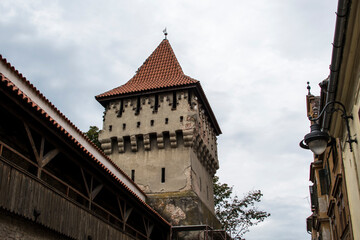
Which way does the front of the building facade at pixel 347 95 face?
to the viewer's left

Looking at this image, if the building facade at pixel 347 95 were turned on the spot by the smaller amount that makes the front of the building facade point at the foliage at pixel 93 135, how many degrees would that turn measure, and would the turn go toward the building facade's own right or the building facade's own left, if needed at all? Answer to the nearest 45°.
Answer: approximately 45° to the building facade's own right

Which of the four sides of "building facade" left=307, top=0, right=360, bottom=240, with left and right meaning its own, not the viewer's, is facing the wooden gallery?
front

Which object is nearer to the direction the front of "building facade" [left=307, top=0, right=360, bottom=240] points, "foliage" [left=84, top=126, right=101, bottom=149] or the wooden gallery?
the wooden gallery

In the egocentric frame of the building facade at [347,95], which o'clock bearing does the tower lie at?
The tower is roughly at 2 o'clock from the building facade.

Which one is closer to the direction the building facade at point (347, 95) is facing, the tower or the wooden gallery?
the wooden gallery
